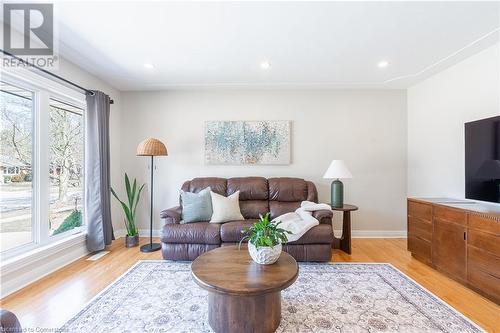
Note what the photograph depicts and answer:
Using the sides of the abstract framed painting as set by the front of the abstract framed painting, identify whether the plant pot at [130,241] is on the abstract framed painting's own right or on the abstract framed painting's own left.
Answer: on the abstract framed painting's own right

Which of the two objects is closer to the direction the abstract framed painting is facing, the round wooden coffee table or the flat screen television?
the round wooden coffee table

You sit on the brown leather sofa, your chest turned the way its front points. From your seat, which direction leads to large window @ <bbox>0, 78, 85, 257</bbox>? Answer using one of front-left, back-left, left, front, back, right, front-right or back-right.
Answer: right

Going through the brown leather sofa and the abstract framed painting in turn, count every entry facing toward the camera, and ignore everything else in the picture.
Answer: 2

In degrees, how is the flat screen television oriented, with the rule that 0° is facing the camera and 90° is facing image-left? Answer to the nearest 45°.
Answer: approximately 45°

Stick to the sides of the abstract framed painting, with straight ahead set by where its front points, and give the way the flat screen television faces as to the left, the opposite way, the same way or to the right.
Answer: to the right

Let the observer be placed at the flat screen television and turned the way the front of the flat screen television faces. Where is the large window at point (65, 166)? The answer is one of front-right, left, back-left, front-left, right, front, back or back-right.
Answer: front

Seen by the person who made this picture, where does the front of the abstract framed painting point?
facing the viewer

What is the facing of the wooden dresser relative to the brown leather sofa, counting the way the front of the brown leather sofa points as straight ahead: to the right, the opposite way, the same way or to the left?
to the right

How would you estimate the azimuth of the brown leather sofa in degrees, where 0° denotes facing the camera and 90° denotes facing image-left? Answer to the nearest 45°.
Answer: approximately 0°

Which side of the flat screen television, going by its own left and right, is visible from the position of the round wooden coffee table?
front

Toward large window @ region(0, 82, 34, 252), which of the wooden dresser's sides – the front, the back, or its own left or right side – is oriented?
front

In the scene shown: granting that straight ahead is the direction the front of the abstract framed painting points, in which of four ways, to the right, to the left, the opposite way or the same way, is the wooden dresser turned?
to the right
